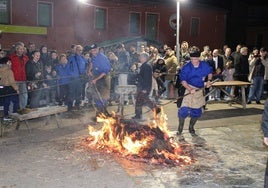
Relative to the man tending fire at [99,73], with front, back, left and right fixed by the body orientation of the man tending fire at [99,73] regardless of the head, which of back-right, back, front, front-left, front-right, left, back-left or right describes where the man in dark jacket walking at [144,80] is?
back-left

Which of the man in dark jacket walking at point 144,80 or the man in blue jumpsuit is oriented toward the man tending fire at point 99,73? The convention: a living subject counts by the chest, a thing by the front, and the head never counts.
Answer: the man in dark jacket walking at point 144,80

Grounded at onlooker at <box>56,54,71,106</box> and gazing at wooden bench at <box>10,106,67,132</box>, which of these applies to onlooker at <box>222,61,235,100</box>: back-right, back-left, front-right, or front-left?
back-left

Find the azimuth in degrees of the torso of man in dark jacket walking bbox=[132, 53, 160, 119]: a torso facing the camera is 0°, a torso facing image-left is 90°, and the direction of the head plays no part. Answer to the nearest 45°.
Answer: approximately 90°

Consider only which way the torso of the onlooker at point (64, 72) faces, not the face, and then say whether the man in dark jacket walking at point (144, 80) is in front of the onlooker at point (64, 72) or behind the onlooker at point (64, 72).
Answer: in front

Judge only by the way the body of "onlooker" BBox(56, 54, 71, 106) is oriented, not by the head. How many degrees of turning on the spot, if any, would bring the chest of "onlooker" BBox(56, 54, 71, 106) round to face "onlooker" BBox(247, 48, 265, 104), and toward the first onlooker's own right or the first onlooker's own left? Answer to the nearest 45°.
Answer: approximately 90° to the first onlooker's own left

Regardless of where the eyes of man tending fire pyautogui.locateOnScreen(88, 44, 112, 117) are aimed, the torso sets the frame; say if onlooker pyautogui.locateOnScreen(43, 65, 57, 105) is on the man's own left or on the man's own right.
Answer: on the man's own right

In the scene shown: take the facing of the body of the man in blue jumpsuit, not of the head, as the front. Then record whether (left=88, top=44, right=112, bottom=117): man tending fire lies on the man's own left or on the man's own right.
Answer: on the man's own right
